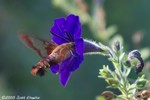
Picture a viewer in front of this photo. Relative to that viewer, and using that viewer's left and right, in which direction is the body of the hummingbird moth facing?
facing to the right of the viewer
